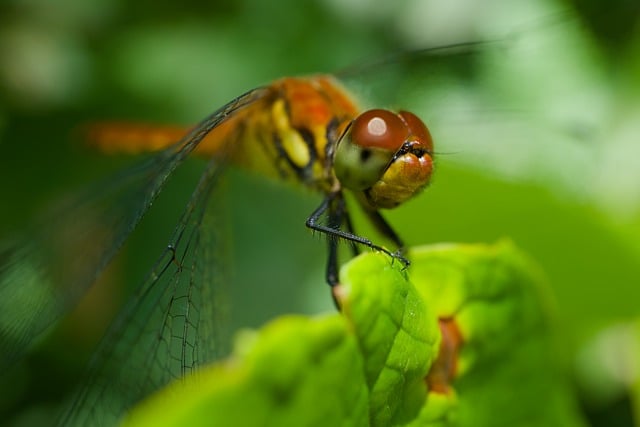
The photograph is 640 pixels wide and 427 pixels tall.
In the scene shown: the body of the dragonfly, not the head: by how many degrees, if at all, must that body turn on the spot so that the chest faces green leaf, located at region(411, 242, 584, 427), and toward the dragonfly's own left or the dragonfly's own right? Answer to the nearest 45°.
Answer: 0° — it already faces it

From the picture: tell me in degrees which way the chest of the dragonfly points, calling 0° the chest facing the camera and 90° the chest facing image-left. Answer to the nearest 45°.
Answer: approximately 315°
